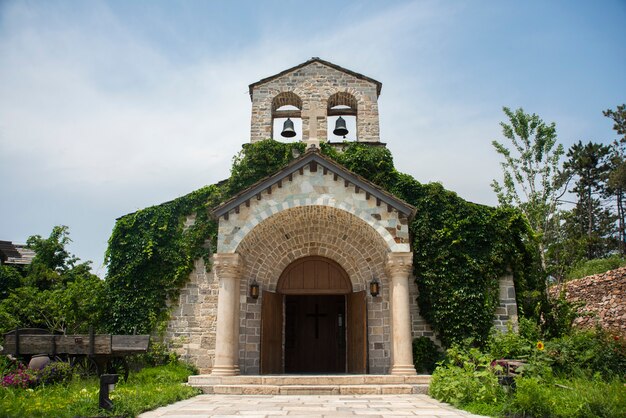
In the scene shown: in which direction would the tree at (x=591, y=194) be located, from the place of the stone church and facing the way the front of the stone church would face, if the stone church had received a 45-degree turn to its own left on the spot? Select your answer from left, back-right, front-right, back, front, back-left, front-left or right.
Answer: left

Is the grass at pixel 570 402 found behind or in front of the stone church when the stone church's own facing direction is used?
in front

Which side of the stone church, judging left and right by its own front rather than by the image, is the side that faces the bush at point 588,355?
left

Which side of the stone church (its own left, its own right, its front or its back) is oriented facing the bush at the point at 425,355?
left

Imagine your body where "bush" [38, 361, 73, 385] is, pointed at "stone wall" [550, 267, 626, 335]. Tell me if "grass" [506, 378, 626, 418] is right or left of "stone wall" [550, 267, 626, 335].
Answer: right

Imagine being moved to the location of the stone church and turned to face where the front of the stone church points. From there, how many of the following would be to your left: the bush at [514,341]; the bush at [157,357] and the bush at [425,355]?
2

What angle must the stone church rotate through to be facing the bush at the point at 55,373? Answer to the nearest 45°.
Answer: approximately 45° to its right

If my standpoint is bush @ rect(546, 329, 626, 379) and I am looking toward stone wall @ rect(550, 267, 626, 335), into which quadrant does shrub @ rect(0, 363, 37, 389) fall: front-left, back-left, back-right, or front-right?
back-left

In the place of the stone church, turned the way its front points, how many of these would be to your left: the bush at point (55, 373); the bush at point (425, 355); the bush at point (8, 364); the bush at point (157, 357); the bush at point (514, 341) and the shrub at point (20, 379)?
2

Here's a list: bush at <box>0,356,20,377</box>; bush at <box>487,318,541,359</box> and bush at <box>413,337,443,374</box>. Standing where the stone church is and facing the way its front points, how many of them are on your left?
2

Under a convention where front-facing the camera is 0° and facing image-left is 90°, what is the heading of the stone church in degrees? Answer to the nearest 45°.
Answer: approximately 0°

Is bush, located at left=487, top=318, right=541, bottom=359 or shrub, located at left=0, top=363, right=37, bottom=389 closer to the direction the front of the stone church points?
the shrub

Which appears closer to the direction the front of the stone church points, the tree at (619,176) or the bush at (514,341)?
the bush

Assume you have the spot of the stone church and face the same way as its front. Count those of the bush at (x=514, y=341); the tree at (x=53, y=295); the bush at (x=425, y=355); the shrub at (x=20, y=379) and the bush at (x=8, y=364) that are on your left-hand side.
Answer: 2

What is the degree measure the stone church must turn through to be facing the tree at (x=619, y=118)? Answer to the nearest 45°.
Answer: approximately 135° to its left

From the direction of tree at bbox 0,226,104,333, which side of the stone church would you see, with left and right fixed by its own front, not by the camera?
right

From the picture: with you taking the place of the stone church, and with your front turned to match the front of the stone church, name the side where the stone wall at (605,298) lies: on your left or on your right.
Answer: on your left
